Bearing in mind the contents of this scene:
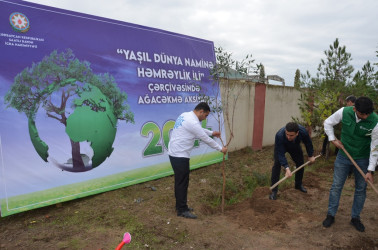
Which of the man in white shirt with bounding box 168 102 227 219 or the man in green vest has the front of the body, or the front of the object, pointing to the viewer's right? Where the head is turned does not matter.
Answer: the man in white shirt

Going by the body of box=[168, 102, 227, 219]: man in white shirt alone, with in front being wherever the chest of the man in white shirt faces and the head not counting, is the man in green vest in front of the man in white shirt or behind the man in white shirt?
in front

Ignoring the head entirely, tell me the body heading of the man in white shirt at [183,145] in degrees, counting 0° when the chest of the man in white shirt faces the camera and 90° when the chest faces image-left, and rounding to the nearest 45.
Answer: approximately 270°

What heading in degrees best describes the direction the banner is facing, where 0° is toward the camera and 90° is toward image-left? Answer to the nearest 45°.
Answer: approximately 315°

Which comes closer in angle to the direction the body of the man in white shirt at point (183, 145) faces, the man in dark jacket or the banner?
the man in dark jacket

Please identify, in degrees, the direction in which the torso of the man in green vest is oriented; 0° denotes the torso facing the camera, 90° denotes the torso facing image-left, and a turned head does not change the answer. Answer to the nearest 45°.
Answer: approximately 0°

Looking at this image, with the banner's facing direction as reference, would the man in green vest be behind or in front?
in front

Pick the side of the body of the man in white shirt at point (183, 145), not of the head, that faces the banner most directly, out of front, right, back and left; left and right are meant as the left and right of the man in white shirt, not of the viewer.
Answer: back

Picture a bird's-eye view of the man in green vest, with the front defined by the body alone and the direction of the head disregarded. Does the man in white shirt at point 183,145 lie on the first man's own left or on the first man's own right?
on the first man's own right
